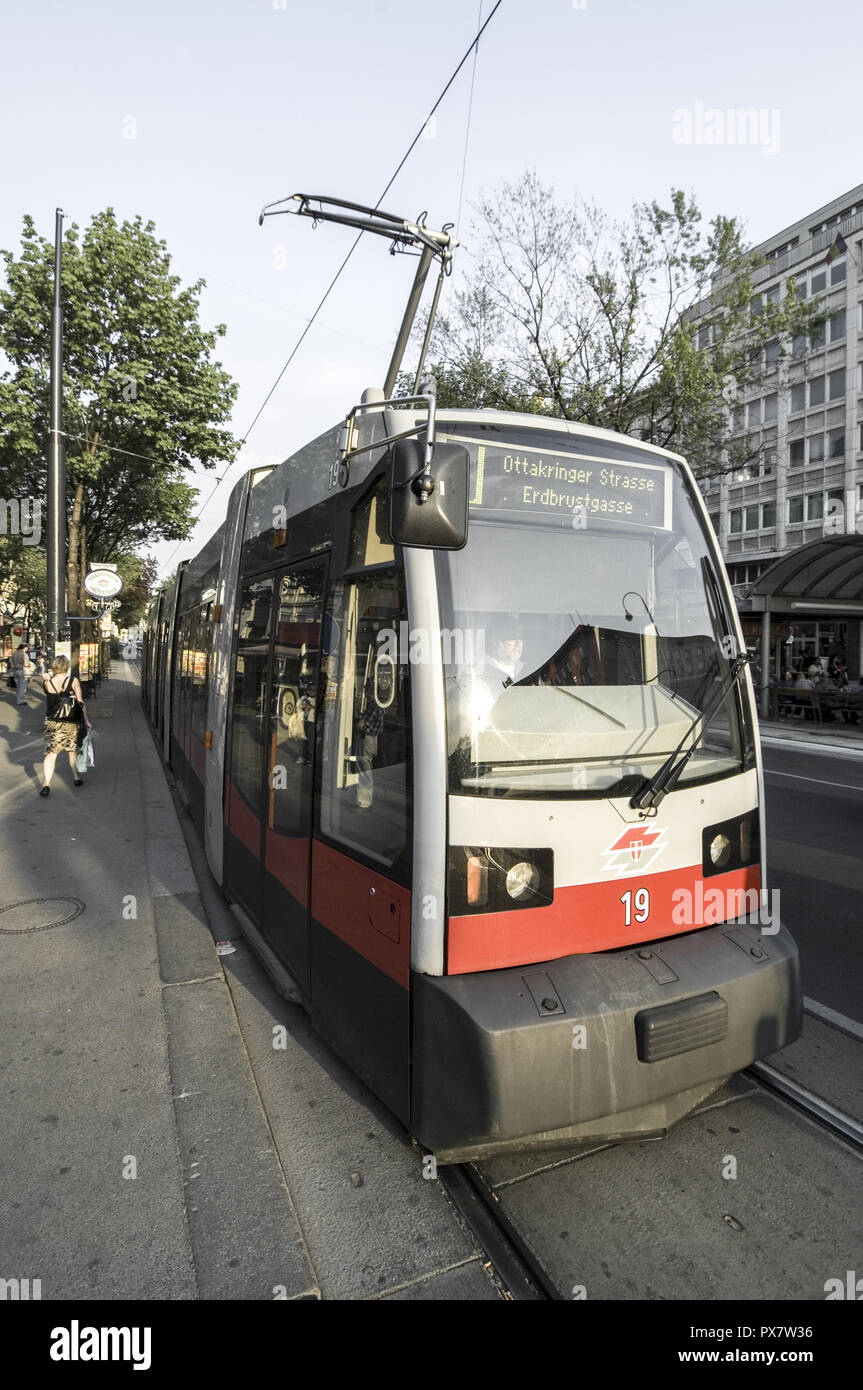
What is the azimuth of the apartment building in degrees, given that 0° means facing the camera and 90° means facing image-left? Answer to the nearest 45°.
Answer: approximately 45°

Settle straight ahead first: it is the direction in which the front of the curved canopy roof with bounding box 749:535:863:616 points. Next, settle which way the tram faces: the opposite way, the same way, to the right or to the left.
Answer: to the left

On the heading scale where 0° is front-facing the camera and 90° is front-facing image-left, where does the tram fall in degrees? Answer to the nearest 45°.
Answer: approximately 315°

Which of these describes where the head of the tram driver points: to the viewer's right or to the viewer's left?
to the viewer's right

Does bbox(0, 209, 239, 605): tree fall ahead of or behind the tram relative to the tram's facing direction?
behind

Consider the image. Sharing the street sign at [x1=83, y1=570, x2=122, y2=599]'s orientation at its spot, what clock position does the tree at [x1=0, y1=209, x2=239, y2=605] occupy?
The tree is roughly at 6 o'clock from the street sign.

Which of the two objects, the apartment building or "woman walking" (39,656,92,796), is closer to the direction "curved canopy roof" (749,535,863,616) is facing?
the woman walking

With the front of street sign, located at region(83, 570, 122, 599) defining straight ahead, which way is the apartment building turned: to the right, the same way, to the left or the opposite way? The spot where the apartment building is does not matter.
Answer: to the right

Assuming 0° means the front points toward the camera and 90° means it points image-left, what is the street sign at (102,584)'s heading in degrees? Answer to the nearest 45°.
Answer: approximately 0°

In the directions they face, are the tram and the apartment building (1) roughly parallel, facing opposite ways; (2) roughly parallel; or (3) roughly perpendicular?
roughly perpendicular
